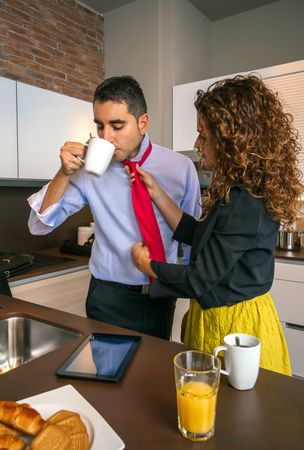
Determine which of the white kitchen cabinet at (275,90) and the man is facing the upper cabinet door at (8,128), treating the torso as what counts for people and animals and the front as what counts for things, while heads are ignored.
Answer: the white kitchen cabinet

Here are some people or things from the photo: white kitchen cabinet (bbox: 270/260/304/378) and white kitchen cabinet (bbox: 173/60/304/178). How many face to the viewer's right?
0

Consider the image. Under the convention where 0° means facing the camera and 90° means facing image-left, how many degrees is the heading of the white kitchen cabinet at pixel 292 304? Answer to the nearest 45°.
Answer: approximately 45°

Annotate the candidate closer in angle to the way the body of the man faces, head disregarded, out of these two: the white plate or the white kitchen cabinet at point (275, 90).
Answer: the white plate

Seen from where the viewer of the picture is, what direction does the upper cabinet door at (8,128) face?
facing the viewer and to the right of the viewer

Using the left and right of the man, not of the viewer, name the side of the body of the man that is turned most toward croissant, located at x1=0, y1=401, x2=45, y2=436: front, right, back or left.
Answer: front

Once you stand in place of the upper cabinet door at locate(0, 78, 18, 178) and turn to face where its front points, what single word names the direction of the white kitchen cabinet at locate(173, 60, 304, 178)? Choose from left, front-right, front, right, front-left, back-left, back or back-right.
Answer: front-left

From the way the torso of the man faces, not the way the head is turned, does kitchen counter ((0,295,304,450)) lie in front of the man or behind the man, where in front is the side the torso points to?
in front

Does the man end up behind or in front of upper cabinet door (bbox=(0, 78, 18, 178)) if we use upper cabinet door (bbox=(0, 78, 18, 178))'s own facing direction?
in front

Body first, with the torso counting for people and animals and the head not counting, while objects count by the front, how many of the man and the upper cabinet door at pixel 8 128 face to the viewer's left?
0

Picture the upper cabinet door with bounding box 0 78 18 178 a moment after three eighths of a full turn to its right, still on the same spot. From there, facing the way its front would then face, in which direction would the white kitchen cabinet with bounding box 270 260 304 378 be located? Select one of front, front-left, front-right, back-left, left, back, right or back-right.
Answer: back

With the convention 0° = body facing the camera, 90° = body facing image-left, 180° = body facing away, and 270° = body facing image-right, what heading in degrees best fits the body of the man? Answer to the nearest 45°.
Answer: approximately 0°

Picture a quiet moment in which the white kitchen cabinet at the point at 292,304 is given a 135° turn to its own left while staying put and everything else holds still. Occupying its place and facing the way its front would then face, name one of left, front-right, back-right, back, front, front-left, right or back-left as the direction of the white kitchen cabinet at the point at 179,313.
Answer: back

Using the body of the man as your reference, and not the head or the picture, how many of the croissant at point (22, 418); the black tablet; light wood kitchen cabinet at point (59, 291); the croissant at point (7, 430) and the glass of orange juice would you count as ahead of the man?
4
